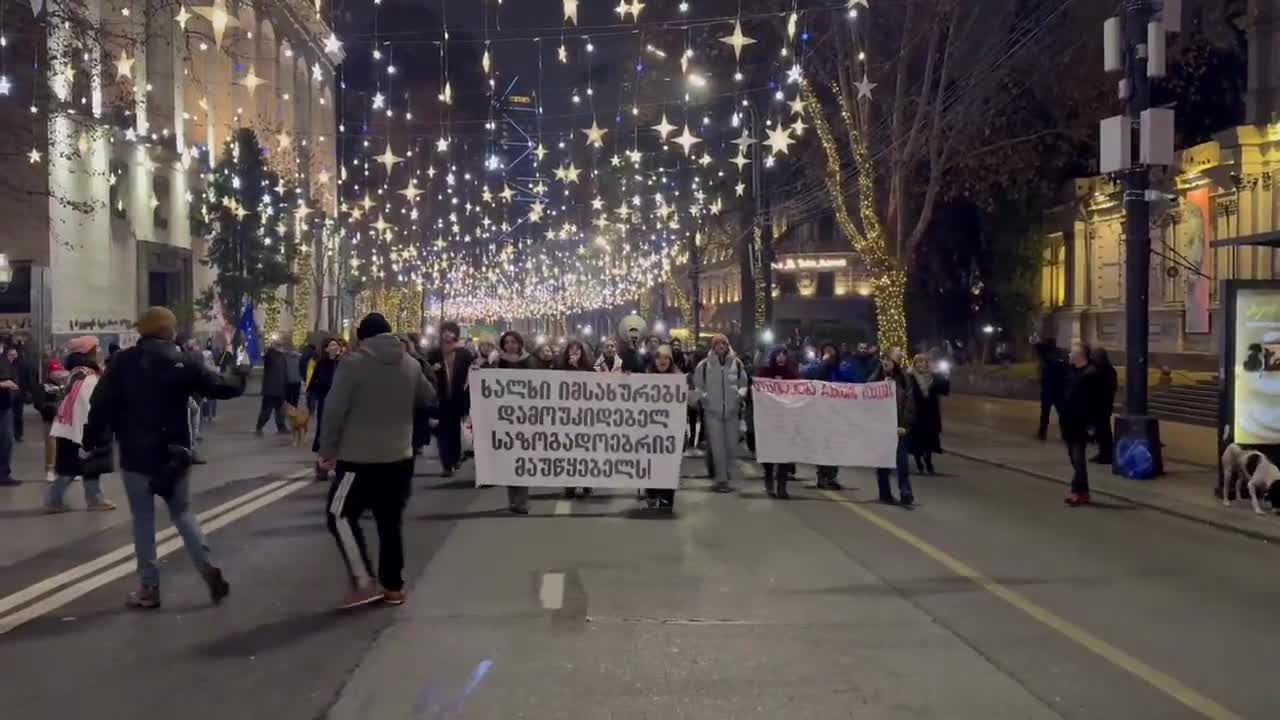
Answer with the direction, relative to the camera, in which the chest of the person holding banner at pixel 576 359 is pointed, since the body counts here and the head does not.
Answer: toward the camera

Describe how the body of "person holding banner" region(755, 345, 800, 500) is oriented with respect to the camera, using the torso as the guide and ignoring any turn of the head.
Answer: toward the camera

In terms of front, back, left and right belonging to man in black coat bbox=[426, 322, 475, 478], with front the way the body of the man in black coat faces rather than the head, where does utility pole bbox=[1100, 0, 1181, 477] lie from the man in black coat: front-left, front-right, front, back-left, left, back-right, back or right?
left

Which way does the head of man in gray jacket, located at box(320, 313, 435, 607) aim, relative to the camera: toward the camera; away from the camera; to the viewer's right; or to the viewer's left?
away from the camera

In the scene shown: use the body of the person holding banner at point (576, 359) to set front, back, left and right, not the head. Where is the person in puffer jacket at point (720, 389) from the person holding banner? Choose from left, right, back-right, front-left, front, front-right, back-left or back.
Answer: left

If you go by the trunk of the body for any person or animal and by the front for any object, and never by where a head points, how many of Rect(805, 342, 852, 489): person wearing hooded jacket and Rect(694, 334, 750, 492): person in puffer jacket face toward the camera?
2

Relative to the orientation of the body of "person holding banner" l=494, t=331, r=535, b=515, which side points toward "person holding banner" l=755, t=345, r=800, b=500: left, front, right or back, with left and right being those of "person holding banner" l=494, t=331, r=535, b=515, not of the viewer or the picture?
left

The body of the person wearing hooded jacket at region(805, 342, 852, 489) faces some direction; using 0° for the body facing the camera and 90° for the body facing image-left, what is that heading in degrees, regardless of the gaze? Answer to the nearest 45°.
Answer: approximately 0°

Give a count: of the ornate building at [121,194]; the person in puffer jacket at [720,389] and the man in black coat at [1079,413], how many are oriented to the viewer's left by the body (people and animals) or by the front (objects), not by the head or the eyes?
1

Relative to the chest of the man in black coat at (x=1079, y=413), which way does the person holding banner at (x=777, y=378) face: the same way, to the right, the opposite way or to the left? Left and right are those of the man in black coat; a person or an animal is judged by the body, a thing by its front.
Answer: to the left

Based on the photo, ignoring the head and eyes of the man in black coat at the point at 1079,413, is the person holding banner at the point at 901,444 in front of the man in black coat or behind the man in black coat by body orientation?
in front

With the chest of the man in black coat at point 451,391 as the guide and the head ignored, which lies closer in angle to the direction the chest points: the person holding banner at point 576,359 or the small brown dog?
the person holding banner
